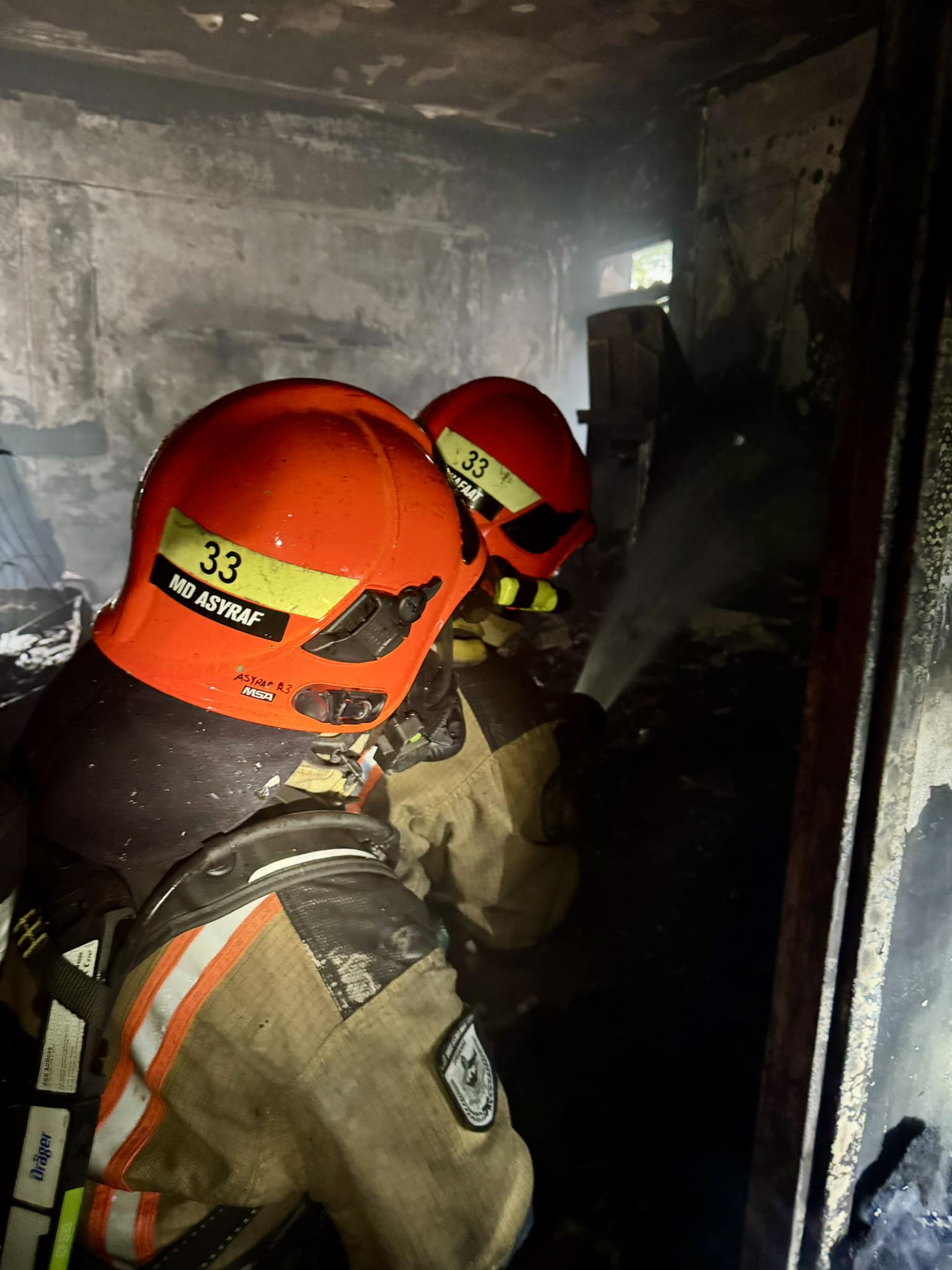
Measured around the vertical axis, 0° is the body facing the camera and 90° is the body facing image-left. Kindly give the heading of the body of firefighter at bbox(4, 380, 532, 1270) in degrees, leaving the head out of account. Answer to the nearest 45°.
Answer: approximately 225°

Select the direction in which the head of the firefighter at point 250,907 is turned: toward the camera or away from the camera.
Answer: away from the camera

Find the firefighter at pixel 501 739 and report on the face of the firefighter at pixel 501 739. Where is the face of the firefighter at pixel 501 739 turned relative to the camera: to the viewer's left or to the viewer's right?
to the viewer's right

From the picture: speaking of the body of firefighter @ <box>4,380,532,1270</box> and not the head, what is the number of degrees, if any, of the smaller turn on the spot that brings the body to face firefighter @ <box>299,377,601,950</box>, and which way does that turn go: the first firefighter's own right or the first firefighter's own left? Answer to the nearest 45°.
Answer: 0° — they already face them
